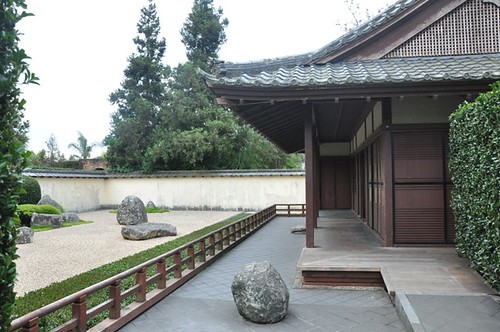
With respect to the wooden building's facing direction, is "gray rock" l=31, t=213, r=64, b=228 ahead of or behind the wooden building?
ahead

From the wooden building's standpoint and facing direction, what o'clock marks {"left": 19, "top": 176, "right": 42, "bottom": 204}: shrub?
The shrub is roughly at 1 o'clock from the wooden building.

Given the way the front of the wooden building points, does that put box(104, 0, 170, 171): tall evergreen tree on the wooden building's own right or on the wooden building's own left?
on the wooden building's own right

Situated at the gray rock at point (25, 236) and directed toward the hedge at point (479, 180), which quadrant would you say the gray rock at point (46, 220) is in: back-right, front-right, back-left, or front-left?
back-left

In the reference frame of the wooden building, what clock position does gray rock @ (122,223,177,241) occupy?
The gray rock is roughly at 1 o'clock from the wooden building.

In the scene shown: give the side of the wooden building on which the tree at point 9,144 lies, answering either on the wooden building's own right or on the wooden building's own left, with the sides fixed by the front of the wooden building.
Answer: on the wooden building's own left

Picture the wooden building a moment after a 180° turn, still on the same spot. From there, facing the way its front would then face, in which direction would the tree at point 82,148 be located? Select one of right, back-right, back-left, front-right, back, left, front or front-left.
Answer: back-left

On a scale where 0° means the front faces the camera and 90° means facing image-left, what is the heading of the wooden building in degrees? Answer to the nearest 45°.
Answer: approximately 90°

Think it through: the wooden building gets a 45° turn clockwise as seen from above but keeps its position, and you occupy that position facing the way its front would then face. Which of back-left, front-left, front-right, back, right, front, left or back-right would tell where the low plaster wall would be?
front

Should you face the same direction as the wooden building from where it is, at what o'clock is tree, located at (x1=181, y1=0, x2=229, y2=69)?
The tree is roughly at 2 o'clock from the wooden building.

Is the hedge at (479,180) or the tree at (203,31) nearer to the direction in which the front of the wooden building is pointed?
the tree

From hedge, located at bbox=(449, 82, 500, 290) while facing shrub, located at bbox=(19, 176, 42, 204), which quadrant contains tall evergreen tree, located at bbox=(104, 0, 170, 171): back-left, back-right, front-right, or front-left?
front-right

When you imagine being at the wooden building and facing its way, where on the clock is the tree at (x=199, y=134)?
The tree is roughly at 2 o'clock from the wooden building.

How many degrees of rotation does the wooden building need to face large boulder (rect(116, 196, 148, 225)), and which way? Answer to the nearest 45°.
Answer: approximately 45° to its right
